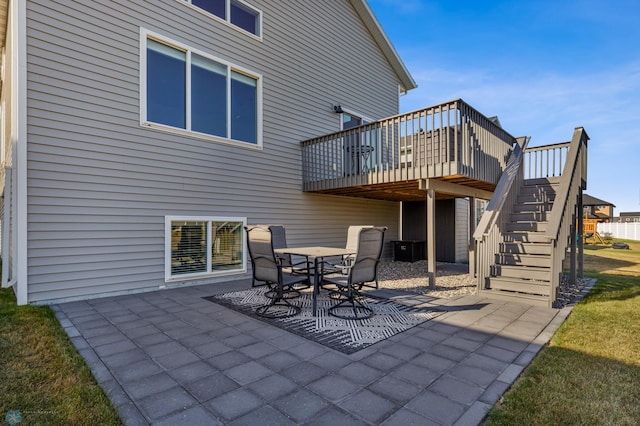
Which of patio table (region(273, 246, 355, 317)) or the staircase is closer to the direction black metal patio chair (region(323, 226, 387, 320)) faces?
the patio table

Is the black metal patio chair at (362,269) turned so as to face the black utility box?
no

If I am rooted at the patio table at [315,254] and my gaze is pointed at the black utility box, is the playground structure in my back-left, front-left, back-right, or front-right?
front-right

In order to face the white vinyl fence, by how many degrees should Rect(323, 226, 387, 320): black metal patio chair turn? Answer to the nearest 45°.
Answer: approximately 90° to its right

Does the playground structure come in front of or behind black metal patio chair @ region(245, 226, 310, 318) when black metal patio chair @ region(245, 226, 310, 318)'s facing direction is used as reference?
in front

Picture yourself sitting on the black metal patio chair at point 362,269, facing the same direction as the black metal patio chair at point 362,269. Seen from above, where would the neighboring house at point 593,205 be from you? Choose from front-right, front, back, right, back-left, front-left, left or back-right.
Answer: right

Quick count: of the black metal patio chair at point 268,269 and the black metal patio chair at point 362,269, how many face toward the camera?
0

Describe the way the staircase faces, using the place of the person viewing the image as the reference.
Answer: facing the viewer and to the left of the viewer

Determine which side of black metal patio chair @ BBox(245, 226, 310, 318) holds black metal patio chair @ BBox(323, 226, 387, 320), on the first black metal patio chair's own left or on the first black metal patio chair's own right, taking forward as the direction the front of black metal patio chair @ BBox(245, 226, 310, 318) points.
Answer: on the first black metal patio chair's own right

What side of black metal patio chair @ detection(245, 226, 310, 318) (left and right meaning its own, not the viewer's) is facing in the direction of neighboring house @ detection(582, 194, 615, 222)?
front

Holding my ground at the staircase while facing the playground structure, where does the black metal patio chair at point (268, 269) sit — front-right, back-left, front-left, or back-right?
back-left

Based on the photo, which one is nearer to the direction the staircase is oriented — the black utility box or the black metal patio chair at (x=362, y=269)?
the black metal patio chair

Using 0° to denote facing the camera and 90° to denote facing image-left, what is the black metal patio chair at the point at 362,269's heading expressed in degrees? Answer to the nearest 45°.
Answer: approximately 135°

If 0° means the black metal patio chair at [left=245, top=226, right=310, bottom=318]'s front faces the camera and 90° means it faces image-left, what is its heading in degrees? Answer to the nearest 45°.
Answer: approximately 225°

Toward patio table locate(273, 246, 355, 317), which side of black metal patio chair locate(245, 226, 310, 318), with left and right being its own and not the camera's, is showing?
front
